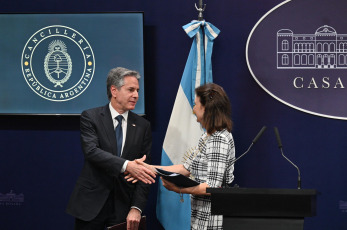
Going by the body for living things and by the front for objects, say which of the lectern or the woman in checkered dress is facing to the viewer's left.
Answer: the woman in checkered dress

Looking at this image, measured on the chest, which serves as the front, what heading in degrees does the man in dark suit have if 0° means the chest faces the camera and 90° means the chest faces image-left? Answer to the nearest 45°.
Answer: approximately 315°

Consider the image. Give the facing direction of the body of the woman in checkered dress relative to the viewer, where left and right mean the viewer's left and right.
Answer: facing to the left of the viewer

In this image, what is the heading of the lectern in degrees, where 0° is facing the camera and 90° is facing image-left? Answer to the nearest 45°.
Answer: approximately 0°

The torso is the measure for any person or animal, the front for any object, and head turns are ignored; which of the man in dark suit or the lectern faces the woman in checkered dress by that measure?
the man in dark suit

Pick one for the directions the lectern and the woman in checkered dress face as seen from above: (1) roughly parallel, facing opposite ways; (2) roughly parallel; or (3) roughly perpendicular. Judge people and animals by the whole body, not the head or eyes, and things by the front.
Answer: roughly perpendicular

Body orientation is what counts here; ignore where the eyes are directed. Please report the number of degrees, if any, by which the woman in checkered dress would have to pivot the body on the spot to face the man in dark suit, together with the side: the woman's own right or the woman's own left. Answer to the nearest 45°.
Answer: approximately 45° to the woman's own right

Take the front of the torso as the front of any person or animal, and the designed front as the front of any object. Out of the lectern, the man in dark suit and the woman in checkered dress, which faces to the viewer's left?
the woman in checkered dress

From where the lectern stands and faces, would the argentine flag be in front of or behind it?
behind

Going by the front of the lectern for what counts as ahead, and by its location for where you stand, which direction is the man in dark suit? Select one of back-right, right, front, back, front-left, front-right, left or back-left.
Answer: back-right
